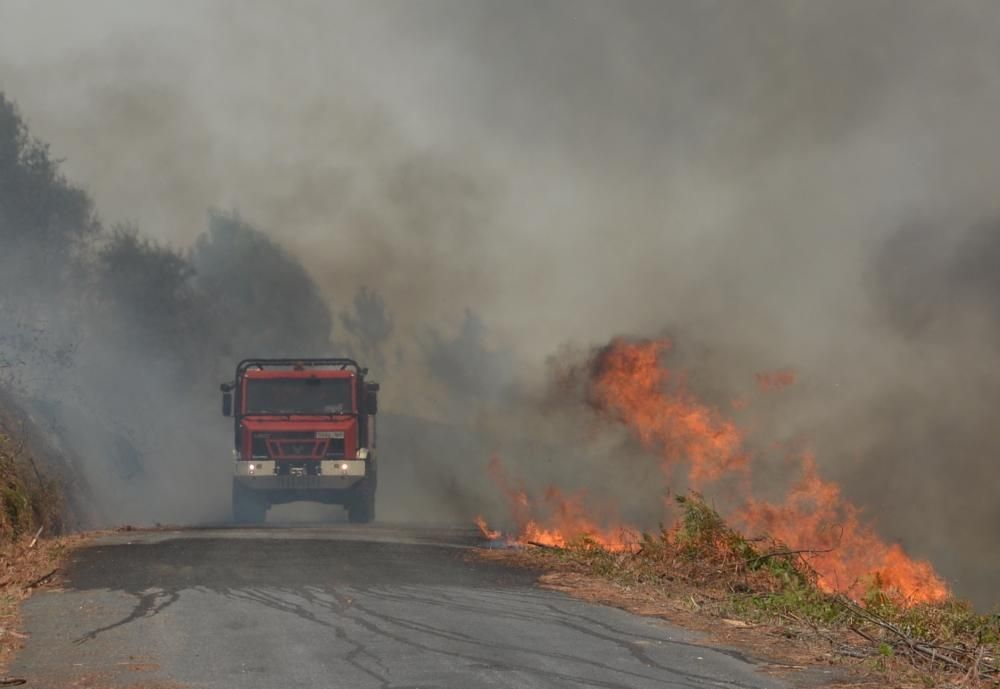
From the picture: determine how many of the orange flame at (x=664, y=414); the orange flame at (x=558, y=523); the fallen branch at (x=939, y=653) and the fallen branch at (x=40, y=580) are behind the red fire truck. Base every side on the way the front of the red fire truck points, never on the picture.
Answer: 0

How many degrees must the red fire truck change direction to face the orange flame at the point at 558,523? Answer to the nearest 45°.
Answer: approximately 45° to its left

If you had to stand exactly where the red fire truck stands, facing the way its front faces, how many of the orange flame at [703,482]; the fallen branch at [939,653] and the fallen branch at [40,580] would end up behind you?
0

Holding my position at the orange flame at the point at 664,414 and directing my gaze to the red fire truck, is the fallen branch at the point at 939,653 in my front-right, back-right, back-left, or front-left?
back-left

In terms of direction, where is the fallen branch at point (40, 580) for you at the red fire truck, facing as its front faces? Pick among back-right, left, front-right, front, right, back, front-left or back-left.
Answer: front

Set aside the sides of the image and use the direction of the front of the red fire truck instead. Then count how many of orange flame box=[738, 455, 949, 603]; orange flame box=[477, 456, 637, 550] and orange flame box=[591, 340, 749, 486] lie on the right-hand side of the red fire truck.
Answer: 0

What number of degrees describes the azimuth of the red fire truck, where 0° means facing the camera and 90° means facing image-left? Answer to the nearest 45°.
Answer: approximately 0°

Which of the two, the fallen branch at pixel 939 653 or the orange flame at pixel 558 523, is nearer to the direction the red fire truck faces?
the fallen branch

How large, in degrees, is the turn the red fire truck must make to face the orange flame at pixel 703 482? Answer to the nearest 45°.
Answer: approximately 45° to its left

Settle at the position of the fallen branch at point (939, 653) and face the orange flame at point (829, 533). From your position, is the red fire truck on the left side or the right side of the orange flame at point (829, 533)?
left

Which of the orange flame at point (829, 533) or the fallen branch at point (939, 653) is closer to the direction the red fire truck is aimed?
the fallen branch

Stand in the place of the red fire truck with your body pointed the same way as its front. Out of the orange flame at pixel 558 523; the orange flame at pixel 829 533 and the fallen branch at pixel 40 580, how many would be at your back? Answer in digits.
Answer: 0

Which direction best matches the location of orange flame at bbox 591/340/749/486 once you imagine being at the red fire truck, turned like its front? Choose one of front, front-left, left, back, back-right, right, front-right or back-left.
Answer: front-left

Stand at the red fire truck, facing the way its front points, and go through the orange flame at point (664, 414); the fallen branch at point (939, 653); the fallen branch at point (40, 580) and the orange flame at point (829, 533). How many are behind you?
0

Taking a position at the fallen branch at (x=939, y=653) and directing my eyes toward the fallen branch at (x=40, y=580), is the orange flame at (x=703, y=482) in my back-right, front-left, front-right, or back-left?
front-right

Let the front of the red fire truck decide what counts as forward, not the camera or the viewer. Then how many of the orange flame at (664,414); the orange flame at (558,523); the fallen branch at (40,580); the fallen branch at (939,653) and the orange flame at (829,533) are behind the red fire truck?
0

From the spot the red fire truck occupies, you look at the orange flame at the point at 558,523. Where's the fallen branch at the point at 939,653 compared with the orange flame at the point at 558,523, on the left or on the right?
right

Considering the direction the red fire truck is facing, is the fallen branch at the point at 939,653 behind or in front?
in front
